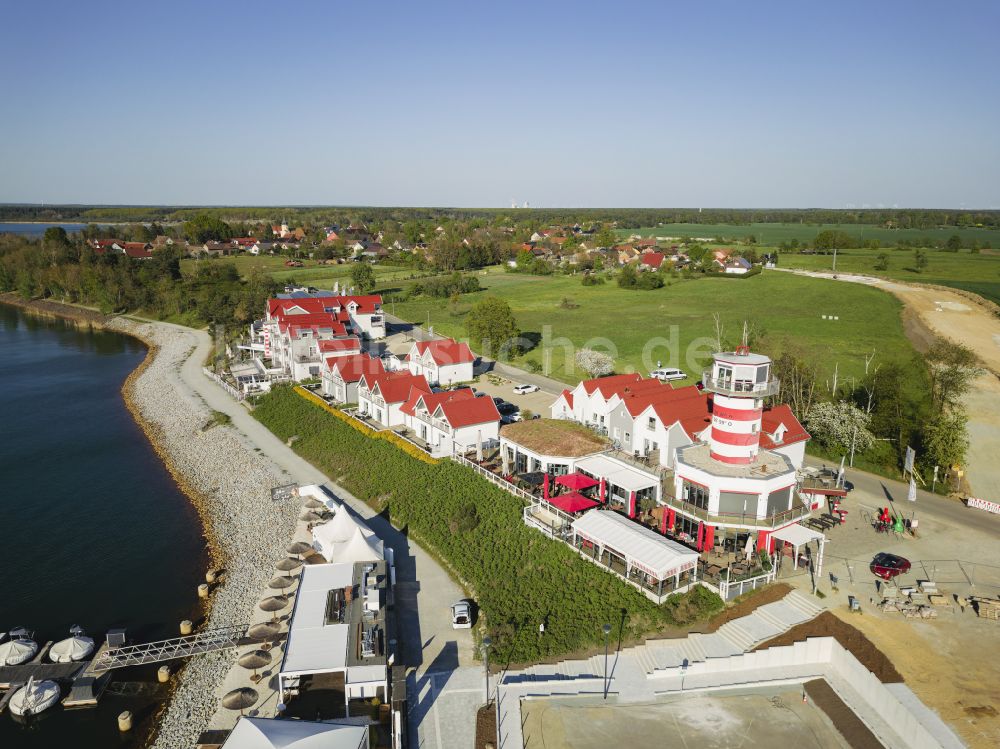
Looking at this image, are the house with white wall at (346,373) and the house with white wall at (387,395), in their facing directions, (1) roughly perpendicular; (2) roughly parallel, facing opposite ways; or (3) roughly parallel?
roughly parallel

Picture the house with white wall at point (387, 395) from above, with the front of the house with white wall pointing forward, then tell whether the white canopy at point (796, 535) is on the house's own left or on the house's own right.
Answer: on the house's own left

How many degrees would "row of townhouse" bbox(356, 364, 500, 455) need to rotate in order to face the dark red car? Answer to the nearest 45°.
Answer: approximately 90° to its left

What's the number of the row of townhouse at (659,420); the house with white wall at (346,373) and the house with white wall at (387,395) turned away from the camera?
0

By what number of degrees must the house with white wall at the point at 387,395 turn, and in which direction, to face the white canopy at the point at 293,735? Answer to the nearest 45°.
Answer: approximately 45° to its left

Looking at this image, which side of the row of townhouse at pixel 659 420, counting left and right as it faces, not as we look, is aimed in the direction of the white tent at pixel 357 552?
front

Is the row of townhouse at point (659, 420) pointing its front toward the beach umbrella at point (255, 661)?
yes

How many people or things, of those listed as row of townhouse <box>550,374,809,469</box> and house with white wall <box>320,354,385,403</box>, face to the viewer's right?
0

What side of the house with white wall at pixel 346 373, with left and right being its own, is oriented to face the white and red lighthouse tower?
left

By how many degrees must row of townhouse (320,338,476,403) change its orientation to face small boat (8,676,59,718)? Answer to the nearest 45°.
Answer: approximately 45° to its left

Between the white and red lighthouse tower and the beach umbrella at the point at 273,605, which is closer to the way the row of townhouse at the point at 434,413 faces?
the beach umbrella

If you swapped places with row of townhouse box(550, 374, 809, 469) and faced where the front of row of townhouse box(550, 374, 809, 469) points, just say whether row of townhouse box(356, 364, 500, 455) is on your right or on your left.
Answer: on your right

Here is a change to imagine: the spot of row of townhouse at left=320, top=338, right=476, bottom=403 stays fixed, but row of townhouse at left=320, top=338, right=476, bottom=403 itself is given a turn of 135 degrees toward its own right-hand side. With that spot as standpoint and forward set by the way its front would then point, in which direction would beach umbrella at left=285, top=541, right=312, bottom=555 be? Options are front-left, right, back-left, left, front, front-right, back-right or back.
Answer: back

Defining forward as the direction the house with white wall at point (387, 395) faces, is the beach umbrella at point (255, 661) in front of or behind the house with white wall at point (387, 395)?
in front

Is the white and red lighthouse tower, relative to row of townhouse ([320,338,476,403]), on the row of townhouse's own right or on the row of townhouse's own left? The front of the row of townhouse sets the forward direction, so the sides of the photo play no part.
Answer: on the row of townhouse's own left

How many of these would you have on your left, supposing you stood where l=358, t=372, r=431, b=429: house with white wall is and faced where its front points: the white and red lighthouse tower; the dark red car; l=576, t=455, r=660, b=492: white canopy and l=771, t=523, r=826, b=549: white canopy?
4

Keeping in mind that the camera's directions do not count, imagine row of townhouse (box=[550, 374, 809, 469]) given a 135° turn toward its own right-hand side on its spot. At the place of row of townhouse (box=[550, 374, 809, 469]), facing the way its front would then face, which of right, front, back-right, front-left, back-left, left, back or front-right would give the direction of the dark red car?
back-right

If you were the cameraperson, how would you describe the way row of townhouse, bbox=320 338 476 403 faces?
facing the viewer and to the left of the viewer
